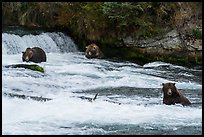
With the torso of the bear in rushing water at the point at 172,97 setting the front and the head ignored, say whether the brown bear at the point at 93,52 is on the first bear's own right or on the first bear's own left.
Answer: on the first bear's own right

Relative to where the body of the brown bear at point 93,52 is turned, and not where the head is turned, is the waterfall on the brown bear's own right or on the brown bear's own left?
on the brown bear's own right

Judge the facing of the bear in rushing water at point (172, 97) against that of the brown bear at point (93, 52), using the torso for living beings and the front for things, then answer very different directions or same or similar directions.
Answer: same or similar directions

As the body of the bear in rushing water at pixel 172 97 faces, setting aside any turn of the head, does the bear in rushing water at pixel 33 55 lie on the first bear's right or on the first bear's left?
on the first bear's right

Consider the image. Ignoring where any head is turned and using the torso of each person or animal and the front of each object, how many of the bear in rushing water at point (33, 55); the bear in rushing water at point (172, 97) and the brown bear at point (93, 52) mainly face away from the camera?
0

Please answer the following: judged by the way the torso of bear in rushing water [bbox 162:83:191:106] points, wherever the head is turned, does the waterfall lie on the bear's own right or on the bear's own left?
on the bear's own right

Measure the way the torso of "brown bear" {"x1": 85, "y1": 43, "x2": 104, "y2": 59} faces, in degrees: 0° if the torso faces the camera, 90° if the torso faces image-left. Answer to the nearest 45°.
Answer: approximately 45°

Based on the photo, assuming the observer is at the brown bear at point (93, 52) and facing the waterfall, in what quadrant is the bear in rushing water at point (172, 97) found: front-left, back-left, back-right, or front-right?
back-left

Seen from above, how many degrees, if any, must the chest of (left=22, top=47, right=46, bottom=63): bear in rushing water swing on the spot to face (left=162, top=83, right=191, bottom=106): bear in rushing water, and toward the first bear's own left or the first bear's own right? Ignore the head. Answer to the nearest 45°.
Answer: approximately 90° to the first bear's own left

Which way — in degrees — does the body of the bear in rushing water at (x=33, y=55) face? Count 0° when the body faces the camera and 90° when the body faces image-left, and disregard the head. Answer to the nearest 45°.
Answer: approximately 45°

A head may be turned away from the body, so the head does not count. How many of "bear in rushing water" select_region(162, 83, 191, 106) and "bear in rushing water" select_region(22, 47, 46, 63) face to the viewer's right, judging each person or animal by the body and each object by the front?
0
